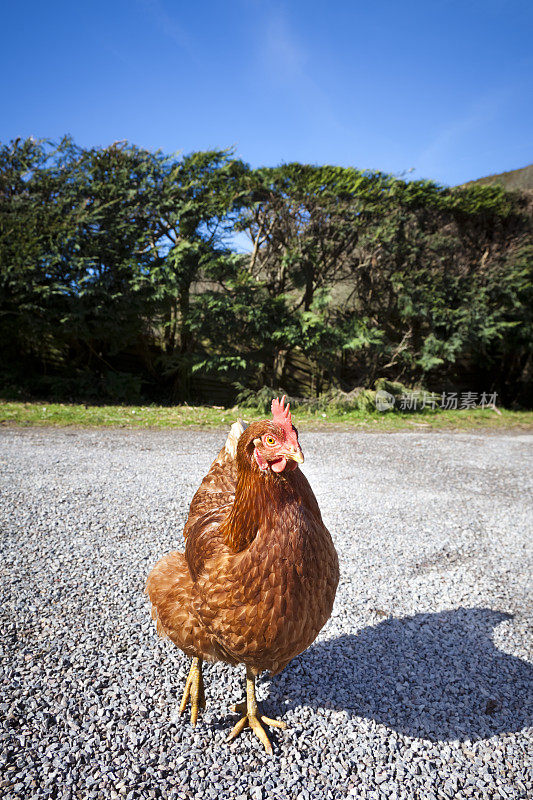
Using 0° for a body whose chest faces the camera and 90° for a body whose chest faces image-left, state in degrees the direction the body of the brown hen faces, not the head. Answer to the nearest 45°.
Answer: approximately 315°
